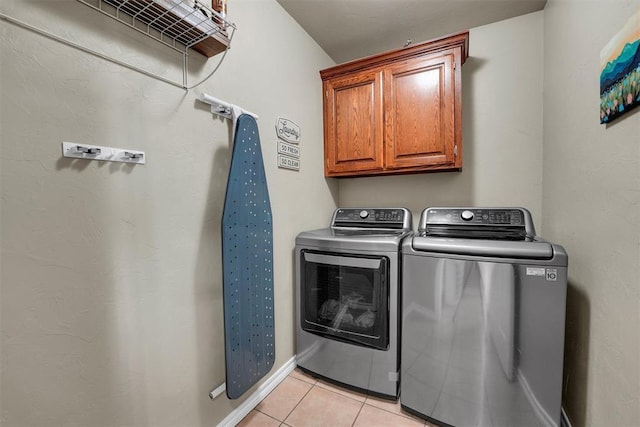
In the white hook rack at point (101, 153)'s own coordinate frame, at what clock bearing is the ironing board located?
The ironing board is roughly at 10 o'clock from the white hook rack.

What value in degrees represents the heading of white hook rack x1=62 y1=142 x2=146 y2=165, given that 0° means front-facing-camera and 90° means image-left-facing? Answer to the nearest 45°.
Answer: approximately 315°

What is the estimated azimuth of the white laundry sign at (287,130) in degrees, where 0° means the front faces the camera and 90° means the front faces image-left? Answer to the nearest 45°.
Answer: approximately 315°

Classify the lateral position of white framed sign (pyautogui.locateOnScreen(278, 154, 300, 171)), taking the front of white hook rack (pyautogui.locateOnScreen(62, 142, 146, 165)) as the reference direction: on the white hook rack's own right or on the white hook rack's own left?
on the white hook rack's own left

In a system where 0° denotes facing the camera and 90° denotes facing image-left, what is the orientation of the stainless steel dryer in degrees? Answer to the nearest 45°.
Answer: approximately 45°

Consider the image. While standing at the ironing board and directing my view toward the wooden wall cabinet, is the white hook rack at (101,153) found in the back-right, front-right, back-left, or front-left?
back-right

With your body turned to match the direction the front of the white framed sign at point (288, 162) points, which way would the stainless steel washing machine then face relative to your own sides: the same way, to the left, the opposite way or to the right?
to the right

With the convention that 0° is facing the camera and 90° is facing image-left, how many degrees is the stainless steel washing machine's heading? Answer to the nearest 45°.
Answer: approximately 0°
